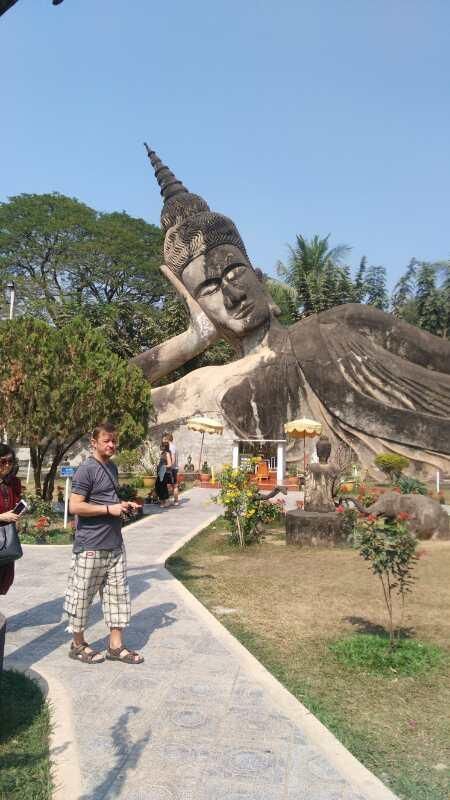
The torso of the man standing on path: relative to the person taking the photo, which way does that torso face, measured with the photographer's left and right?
facing the viewer and to the right of the viewer

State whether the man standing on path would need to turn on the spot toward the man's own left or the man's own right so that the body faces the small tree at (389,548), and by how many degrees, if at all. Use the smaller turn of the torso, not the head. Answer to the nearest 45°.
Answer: approximately 45° to the man's own left

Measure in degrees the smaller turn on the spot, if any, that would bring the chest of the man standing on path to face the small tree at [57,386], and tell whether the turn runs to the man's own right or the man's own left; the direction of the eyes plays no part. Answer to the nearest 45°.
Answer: approximately 135° to the man's own left

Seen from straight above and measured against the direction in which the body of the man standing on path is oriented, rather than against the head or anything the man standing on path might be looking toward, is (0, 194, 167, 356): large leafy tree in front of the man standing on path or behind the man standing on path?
behind

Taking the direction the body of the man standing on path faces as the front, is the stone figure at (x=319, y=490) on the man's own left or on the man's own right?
on the man's own left
